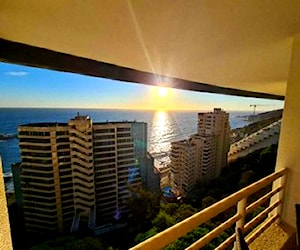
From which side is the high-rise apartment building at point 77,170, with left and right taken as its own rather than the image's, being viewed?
front

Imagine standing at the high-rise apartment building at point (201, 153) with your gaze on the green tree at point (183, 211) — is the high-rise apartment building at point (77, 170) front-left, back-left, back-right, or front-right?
front-right

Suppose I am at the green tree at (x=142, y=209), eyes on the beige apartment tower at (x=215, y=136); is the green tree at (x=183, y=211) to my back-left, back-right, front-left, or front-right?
front-right

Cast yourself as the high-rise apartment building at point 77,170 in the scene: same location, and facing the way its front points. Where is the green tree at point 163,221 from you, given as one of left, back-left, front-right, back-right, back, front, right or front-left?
front-left

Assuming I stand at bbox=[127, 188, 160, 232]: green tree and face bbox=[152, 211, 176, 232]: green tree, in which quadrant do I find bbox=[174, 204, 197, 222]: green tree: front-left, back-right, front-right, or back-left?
front-left

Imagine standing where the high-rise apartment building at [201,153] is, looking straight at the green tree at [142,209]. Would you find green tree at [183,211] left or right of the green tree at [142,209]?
left

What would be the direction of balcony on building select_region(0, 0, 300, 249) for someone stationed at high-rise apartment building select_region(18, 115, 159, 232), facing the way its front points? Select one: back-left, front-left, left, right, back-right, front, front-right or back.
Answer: front
